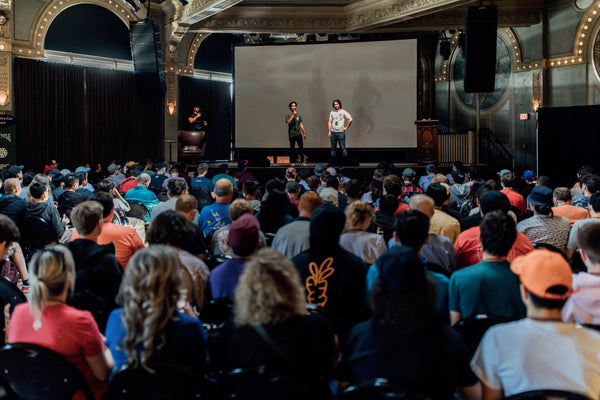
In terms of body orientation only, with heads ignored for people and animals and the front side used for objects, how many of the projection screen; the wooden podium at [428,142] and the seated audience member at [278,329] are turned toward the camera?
2

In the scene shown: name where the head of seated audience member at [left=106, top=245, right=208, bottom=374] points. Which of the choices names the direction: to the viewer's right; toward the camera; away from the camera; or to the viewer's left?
away from the camera

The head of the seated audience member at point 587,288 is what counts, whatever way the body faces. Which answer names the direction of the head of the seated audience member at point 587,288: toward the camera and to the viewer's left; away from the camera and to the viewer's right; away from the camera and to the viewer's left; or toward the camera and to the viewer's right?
away from the camera and to the viewer's left

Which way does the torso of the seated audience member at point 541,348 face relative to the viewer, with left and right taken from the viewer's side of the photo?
facing away from the viewer

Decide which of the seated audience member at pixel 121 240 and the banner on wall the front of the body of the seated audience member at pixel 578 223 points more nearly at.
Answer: the banner on wall

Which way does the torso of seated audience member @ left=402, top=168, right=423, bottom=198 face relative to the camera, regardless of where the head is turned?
away from the camera

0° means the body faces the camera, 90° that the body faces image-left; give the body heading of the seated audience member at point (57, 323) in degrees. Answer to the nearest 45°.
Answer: approximately 225°

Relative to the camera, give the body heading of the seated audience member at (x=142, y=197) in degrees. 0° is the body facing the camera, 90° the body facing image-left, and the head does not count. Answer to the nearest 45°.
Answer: approximately 225°

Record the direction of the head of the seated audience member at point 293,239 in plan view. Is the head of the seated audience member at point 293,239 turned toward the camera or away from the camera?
away from the camera

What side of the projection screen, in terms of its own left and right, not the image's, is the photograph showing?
front

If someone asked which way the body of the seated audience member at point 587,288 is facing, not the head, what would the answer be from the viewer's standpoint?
away from the camera

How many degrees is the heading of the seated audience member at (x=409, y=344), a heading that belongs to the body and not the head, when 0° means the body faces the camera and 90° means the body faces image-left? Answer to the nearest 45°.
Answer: approximately 180°

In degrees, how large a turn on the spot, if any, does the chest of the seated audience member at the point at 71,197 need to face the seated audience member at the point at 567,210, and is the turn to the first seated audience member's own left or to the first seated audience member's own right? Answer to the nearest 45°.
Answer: approximately 90° to the first seated audience member's own right

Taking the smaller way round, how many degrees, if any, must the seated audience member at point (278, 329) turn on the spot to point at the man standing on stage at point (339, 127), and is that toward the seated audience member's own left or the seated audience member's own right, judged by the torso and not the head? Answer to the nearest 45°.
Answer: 0° — they already face them

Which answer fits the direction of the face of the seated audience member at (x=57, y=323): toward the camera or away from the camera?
away from the camera
